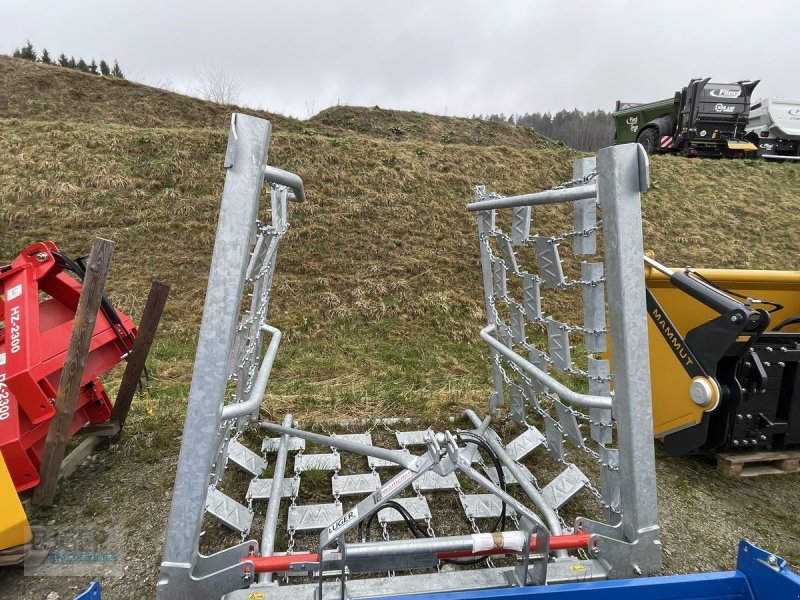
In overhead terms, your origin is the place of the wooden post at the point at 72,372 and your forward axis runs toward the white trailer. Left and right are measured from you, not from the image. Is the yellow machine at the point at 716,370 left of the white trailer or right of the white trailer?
right

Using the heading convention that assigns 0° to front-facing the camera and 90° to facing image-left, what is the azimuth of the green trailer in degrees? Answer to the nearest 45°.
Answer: approximately 135°

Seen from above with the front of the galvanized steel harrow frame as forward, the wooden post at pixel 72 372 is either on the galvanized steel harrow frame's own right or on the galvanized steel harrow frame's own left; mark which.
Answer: on the galvanized steel harrow frame's own right

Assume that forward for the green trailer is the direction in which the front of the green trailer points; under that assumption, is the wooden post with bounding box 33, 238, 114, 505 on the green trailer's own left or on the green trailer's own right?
on the green trailer's own left

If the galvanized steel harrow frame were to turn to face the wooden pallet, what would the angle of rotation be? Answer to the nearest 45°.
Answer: approximately 135° to its left

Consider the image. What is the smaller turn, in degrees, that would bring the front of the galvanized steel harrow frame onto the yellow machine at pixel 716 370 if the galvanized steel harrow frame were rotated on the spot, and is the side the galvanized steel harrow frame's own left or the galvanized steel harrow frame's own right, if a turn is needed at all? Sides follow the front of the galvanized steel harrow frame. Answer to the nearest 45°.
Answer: approximately 135° to the galvanized steel harrow frame's own left

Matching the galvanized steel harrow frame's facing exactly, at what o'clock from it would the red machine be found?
The red machine is roughly at 4 o'clock from the galvanized steel harrow frame.

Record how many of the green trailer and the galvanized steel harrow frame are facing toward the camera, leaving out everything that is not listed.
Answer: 1

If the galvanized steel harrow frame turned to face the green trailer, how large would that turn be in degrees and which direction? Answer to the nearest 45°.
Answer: approximately 135° to its left

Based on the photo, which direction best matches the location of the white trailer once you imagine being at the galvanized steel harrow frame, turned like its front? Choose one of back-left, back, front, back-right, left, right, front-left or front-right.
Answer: back-left

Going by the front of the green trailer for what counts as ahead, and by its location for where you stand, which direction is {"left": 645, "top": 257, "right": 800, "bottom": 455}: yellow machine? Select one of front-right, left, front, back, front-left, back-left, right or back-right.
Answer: back-left

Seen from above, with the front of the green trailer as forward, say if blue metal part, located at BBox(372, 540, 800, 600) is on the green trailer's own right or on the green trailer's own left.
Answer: on the green trailer's own left

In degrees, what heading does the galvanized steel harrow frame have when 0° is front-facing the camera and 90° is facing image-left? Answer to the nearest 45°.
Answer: approximately 0°
